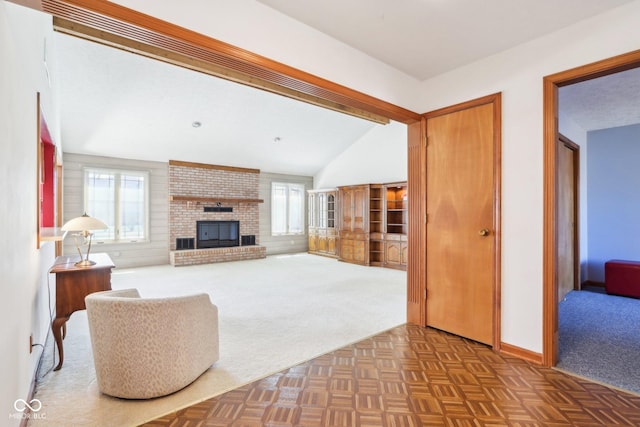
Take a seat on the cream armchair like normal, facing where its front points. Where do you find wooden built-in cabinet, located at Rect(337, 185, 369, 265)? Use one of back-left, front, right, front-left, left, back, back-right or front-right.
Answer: front

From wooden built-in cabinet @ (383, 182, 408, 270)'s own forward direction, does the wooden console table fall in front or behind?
in front

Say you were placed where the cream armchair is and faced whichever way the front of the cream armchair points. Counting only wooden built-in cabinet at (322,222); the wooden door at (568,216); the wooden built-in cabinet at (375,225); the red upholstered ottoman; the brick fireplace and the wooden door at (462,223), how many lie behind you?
0

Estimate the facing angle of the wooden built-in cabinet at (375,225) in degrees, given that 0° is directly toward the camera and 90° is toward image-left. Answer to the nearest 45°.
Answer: approximately 45°

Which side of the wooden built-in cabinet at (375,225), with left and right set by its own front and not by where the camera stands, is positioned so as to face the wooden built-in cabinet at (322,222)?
right

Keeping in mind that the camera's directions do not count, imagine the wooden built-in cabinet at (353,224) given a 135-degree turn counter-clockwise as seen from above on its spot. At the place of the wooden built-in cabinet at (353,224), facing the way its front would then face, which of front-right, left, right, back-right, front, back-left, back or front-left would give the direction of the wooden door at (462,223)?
right

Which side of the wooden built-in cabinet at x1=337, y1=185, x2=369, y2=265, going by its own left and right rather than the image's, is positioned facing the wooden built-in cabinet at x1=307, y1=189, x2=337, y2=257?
right

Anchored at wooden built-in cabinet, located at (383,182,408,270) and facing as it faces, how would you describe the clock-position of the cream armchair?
The cream armchair is roughly at 11 o'clock from the wooden built-in cabinet.

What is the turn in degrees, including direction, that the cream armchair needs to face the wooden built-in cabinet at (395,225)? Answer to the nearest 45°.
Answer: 0° — it already faces it

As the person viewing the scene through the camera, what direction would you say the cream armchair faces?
facing away from the viewer and to the right of the viewer

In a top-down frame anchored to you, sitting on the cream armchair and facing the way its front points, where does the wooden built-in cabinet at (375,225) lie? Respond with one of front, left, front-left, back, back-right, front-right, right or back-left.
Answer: front

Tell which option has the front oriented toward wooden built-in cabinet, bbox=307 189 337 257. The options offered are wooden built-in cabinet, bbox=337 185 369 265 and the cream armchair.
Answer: the cream armchair

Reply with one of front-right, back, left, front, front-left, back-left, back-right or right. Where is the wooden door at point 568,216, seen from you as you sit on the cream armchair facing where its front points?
front-right

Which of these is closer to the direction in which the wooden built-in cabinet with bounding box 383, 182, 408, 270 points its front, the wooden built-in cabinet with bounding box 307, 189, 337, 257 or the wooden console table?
the wooden console table

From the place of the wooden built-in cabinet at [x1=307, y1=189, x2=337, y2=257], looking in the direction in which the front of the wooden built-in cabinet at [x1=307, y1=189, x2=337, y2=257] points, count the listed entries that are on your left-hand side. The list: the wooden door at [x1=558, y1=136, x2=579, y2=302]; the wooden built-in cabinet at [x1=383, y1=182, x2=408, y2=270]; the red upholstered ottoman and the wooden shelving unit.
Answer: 4

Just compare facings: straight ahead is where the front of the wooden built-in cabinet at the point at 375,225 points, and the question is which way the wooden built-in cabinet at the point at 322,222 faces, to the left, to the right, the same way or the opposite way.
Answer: the same way

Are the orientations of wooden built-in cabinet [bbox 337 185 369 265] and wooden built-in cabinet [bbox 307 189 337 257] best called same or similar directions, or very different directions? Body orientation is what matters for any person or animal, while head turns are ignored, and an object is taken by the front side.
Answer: same or similar directions

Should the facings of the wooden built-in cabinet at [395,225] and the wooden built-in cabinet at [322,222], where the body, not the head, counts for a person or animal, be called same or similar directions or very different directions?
same or similar directions

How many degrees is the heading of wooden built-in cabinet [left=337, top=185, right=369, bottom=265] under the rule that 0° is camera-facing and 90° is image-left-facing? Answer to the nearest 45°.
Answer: approximately 45°

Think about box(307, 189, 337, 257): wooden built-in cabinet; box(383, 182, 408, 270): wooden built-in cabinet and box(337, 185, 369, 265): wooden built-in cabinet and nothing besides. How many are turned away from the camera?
0

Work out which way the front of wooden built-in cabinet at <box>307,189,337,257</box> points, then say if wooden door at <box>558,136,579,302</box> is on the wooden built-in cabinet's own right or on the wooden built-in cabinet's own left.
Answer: on the wooden built-in cabinet's own left

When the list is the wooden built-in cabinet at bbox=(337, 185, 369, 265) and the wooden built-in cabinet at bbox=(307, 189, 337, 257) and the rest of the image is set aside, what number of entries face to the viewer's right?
0

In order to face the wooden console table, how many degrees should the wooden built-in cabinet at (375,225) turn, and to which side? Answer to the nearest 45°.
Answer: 0° — it already faces it
